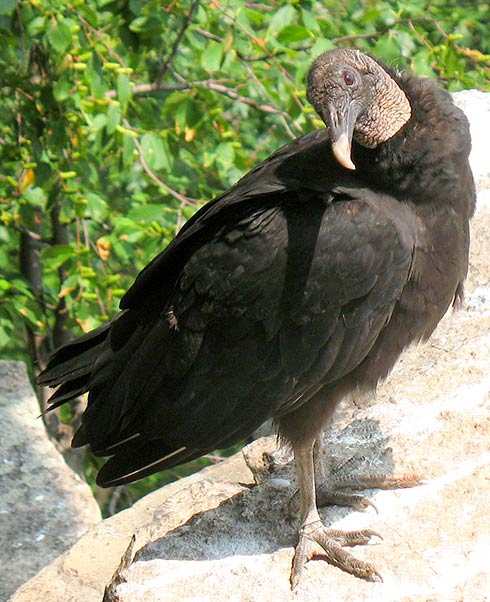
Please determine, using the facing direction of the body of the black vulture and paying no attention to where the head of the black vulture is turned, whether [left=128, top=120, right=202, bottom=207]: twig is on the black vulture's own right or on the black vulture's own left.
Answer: on the black vulture's own left

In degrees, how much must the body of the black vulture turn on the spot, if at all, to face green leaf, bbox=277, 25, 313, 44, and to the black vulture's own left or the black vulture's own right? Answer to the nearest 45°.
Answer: approximately 90° to the black vulture's own left

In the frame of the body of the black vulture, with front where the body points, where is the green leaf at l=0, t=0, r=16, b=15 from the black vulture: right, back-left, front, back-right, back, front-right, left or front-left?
back-left

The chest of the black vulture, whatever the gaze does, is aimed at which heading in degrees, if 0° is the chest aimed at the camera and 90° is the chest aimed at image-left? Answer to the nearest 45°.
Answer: approximately 270°

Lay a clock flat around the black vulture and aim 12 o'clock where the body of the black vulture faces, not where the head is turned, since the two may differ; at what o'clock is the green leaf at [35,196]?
The green leaf is roughly at 8 o'clock from the black vulture.

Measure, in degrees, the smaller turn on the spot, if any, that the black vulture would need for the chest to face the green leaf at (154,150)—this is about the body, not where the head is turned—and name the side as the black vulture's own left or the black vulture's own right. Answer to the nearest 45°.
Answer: approximately 90° to the black vulture's own left

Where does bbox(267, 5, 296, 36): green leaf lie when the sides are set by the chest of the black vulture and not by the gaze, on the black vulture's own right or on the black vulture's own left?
on the black vulture's own left

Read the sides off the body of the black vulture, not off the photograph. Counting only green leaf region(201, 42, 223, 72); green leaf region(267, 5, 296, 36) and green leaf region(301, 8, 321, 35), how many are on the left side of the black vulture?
3

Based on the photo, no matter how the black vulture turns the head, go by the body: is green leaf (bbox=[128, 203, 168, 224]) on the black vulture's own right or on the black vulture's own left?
on the black vulture's own left

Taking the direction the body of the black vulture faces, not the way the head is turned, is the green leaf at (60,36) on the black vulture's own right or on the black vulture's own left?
on the black vulture's own left
